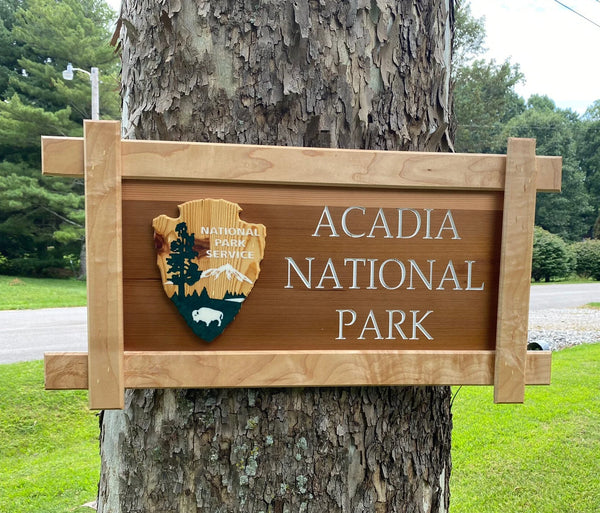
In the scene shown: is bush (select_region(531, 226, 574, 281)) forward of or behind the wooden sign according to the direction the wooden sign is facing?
behind

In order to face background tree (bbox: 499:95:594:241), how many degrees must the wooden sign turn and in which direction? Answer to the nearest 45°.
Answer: approximately 135° to its left

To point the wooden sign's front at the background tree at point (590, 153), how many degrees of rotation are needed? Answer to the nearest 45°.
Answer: approximately 135° to its left

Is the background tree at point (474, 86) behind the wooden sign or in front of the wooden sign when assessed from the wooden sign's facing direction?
behind

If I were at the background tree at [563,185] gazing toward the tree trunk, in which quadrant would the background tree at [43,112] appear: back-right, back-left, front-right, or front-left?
front-right

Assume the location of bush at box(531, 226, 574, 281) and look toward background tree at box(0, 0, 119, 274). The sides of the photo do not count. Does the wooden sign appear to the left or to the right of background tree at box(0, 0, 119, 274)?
left

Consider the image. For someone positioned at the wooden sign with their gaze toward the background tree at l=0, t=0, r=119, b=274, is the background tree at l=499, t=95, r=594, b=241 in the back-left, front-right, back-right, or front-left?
front-right

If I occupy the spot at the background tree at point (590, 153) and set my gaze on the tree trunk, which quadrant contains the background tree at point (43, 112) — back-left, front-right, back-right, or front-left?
front-right

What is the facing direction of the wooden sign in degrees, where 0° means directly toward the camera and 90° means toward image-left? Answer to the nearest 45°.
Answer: approximately 0°

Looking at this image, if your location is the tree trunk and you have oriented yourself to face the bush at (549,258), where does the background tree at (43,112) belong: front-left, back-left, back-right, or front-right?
front-left

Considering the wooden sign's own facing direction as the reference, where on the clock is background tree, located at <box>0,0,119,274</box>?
The background tree is roughly at 5 o'clock from the wooden sign.
